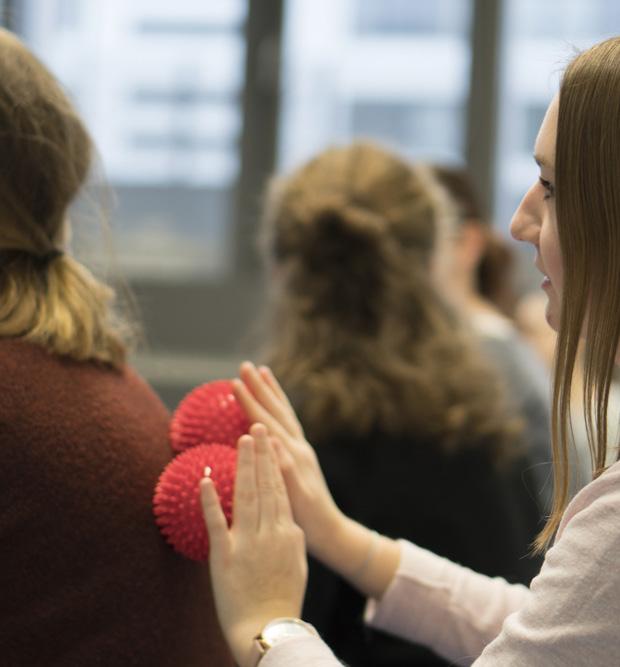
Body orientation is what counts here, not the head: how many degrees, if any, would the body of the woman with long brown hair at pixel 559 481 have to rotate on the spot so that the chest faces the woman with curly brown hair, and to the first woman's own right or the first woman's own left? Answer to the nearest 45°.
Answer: approximately 90° to the first woman's own right

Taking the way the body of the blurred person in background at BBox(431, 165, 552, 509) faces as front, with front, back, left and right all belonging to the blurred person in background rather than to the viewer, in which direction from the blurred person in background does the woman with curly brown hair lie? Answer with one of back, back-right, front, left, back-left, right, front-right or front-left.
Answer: left

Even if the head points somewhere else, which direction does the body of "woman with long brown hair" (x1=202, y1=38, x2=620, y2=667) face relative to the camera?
to the viewer's left

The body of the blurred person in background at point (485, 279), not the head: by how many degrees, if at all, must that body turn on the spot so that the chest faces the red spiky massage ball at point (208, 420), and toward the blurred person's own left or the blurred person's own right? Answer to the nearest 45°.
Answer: approximately 90° to the blurred person's own left

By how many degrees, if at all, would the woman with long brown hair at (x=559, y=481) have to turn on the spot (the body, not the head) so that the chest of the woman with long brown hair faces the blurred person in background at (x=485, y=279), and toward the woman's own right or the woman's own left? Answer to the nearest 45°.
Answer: approximately 90° to the woman's own right

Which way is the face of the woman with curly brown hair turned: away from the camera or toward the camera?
away from the camera

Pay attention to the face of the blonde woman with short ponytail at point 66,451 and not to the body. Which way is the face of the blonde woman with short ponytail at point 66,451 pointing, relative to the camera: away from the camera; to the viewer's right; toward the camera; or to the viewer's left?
away from the camera

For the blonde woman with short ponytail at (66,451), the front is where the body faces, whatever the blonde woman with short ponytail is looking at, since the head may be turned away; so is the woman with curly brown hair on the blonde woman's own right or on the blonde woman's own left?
on the blonde woman's own right

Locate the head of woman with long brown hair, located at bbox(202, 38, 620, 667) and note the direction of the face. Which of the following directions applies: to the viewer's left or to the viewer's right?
to the viewer's left

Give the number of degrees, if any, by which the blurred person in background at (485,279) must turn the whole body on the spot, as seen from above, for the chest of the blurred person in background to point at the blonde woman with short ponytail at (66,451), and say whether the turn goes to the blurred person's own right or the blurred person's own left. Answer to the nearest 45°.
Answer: approximately 90° to the blurred person's own left
